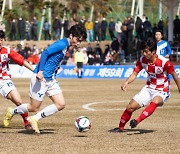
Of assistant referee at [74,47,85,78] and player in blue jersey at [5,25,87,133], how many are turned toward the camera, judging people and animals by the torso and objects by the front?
1

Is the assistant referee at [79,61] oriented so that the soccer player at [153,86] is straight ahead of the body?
yes

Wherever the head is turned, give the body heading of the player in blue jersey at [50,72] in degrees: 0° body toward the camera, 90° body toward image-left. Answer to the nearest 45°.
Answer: approximately 270°

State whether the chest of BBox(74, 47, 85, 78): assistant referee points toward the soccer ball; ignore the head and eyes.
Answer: yes

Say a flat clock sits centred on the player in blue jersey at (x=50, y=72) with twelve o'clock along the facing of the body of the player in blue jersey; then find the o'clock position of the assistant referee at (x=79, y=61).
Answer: The assistant referee is roughly at 9 o'clock from the player in blue jersey.

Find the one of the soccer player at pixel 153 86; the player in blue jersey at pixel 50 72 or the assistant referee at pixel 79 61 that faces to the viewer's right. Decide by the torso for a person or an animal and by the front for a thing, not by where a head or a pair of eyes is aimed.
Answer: the player in blue jersey

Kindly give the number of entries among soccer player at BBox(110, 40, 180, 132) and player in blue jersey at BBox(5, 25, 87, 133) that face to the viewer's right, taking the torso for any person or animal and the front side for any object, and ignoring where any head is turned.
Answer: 1

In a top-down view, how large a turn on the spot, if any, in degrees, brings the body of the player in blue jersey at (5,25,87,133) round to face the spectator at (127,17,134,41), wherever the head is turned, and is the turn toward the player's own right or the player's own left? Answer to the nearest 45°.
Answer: approximately 90° to the player's own left

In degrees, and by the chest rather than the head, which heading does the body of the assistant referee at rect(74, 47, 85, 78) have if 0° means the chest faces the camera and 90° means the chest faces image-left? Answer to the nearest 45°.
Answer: approximately 0°

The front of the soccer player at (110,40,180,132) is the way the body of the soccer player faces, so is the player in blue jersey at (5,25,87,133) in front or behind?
in front
